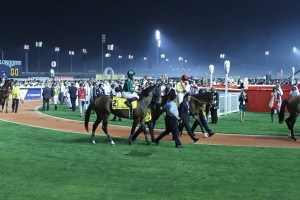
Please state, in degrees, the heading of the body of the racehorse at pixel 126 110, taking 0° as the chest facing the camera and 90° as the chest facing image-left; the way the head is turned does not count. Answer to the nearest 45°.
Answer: approximately 270°

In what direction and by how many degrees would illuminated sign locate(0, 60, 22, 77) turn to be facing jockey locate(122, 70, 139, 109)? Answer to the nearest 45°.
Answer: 0° — it already faces them

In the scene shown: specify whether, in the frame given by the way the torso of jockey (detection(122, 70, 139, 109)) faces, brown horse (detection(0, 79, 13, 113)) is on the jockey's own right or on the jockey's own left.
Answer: on the jockey's own left

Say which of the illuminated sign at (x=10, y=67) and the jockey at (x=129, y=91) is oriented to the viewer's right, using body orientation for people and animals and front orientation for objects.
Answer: the jockey

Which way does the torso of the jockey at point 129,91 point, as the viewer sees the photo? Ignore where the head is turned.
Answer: to the viewer's right

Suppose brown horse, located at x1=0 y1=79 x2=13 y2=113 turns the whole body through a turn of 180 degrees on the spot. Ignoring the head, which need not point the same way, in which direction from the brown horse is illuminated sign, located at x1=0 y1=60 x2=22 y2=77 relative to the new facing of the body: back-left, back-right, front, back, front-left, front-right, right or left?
front-right

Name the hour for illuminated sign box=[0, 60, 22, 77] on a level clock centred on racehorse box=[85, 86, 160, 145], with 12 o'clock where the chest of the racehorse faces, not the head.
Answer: The illuminated sign is roughly at 8 o'clock from the racehorse.

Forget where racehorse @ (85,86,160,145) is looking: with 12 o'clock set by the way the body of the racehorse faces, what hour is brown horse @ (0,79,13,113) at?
The brown horse is roughly at 8 o'clock from the racehorse.

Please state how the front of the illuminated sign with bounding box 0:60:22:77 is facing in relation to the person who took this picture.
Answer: facing the viewer
